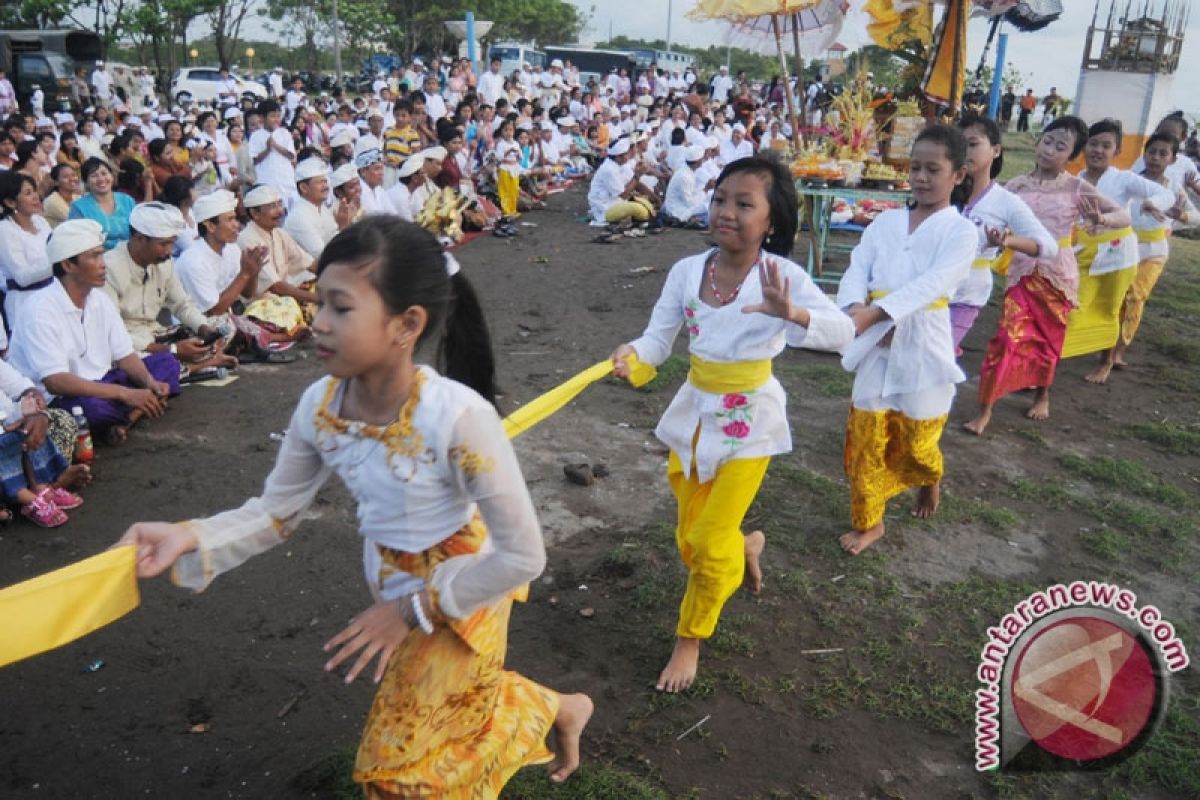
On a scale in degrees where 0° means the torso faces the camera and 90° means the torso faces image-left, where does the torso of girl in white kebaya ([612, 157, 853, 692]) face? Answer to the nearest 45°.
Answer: approximately 45°

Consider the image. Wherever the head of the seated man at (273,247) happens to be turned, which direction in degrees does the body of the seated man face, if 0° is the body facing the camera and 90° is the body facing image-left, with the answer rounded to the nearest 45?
approximately 315°

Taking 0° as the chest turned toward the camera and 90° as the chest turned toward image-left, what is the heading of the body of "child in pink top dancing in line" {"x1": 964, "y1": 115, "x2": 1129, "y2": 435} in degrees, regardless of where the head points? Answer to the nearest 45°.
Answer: approximately 45°

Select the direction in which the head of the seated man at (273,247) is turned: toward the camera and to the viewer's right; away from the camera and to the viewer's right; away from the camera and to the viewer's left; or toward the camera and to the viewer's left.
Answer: toward the camera and to the viewer's right

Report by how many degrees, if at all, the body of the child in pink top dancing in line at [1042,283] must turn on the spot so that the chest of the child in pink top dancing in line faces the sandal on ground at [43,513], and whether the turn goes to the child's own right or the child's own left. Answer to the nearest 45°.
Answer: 0° — they already face it

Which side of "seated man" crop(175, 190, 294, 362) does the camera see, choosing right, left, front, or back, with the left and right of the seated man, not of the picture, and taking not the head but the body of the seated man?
right

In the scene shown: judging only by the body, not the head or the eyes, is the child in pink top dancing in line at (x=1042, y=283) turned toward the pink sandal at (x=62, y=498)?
yes

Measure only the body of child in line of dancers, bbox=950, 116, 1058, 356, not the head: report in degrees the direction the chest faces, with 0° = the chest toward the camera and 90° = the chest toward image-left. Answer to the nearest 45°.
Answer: approximately 45°
